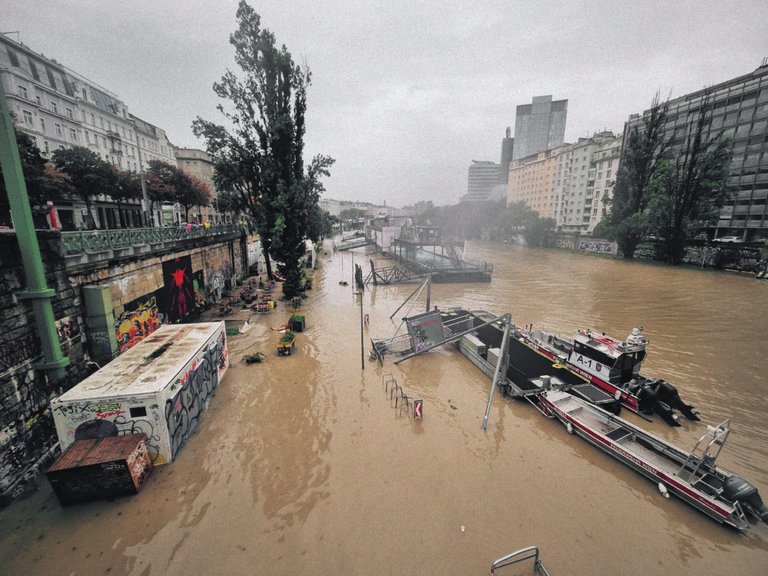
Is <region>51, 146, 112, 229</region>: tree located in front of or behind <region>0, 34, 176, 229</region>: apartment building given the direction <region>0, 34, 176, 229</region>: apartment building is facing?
in front

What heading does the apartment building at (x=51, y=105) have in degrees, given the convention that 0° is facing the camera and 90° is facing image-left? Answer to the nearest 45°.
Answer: approximately 315°

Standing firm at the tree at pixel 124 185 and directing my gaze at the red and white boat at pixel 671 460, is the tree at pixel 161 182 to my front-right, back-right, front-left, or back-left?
back-left

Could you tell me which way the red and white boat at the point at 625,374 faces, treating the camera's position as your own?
facing away from the viewer and to the left of the viewer

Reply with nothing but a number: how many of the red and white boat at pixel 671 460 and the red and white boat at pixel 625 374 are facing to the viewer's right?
0

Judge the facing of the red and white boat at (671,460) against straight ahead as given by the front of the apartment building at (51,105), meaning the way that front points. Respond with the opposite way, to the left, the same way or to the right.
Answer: to the left

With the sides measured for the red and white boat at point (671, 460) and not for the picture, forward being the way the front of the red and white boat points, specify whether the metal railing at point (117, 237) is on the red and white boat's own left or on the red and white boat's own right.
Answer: on the red and white boat's own left

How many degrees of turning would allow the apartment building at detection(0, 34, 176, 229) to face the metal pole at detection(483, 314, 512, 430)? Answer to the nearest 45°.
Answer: approximately 45° to its right

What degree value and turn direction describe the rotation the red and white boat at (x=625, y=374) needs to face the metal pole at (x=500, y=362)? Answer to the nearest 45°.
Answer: approximately 90° to its left

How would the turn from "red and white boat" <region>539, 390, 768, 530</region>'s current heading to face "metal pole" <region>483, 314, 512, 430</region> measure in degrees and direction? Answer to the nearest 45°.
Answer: approximately 45° to its left

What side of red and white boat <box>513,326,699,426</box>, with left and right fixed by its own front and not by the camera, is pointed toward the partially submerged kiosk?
left

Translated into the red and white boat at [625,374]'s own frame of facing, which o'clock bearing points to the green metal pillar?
The green metal pillar is roughly at 9 o'clock from the red and white boat.

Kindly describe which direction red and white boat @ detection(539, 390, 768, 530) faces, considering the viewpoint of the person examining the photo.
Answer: facing away from the viewer and to the left of the viewer

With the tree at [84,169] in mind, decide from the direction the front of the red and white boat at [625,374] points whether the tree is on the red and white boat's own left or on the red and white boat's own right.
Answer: on the red and white boat's own left
